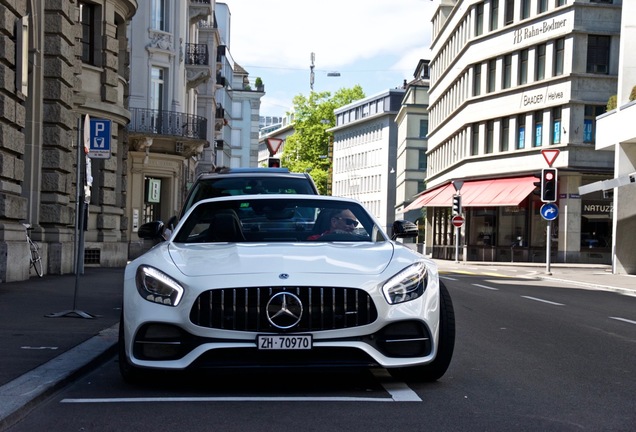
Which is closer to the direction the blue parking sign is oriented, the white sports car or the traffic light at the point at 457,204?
the white sports car

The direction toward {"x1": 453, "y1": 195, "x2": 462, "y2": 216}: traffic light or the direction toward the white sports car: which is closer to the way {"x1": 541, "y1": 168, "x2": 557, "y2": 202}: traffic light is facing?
the white sports car

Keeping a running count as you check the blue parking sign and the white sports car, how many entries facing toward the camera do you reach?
2

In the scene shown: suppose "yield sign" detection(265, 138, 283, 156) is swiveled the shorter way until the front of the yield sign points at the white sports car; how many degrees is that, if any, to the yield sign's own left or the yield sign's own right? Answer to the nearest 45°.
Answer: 0° — it already faces it

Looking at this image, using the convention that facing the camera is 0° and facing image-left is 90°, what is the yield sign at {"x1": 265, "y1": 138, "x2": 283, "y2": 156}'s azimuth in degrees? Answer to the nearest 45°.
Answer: approximately 0°
